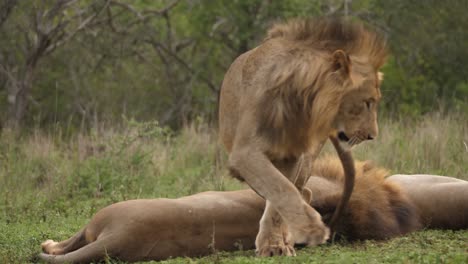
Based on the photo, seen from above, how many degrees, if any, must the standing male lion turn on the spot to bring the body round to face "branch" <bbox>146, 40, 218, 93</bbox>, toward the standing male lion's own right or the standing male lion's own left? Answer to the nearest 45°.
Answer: approximately 135° to the standing male lion's own left

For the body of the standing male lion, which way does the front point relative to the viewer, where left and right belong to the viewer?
facing the viewer and to the right of the viewer

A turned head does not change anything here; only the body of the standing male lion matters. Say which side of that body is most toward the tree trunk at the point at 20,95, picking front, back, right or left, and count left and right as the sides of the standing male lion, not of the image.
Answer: back

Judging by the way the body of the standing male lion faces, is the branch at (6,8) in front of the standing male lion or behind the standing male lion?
behind
